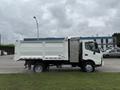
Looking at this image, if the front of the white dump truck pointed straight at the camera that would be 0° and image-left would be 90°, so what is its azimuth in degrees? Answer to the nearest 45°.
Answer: approximately 270°
